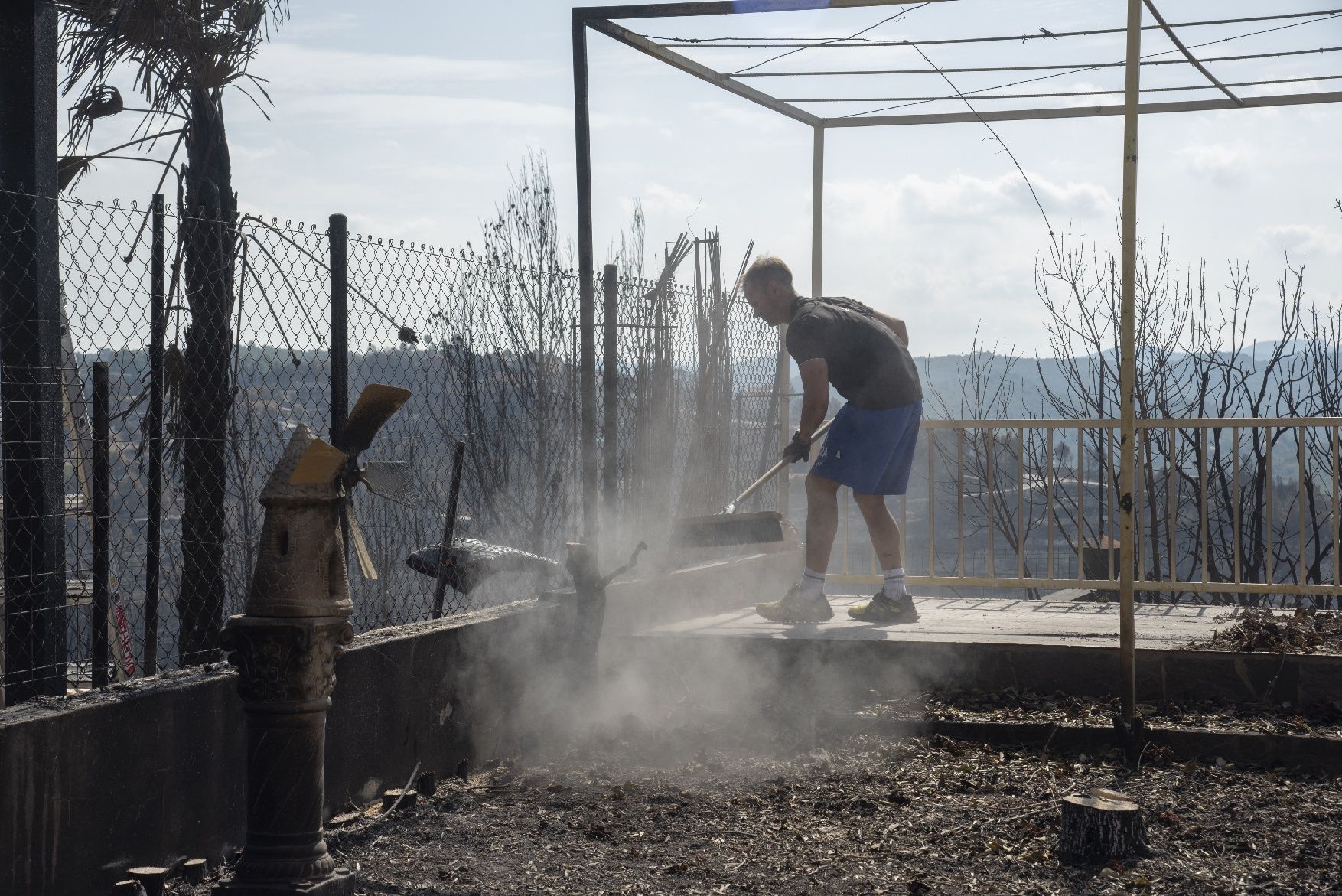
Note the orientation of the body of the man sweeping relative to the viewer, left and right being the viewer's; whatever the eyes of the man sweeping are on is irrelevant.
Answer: facing to the left of the viewer

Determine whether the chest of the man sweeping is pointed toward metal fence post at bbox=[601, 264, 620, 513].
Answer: yes

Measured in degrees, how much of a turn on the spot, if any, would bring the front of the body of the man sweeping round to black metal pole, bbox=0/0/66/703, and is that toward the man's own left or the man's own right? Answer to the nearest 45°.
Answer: approximately 45° to the man's own left

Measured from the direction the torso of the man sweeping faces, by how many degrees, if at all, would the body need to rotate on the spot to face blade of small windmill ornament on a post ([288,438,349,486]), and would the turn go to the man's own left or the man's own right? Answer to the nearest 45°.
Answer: approximately 90° to the man's own left

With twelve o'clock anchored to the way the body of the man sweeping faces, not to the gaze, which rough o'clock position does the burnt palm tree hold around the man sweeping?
The burnt palm tree is roughly at 11 o'clock from the man sweeping.

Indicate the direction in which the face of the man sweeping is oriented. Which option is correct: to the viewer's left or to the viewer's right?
to the viewer's left

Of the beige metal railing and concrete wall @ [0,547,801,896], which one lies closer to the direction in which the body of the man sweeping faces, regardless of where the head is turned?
the concrete wall

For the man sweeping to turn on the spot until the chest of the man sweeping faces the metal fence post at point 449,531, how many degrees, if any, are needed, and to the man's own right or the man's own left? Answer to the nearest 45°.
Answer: approximately 45° to the man's own left

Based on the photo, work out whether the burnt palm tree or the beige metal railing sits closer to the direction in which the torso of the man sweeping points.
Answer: the burnt palm tree
